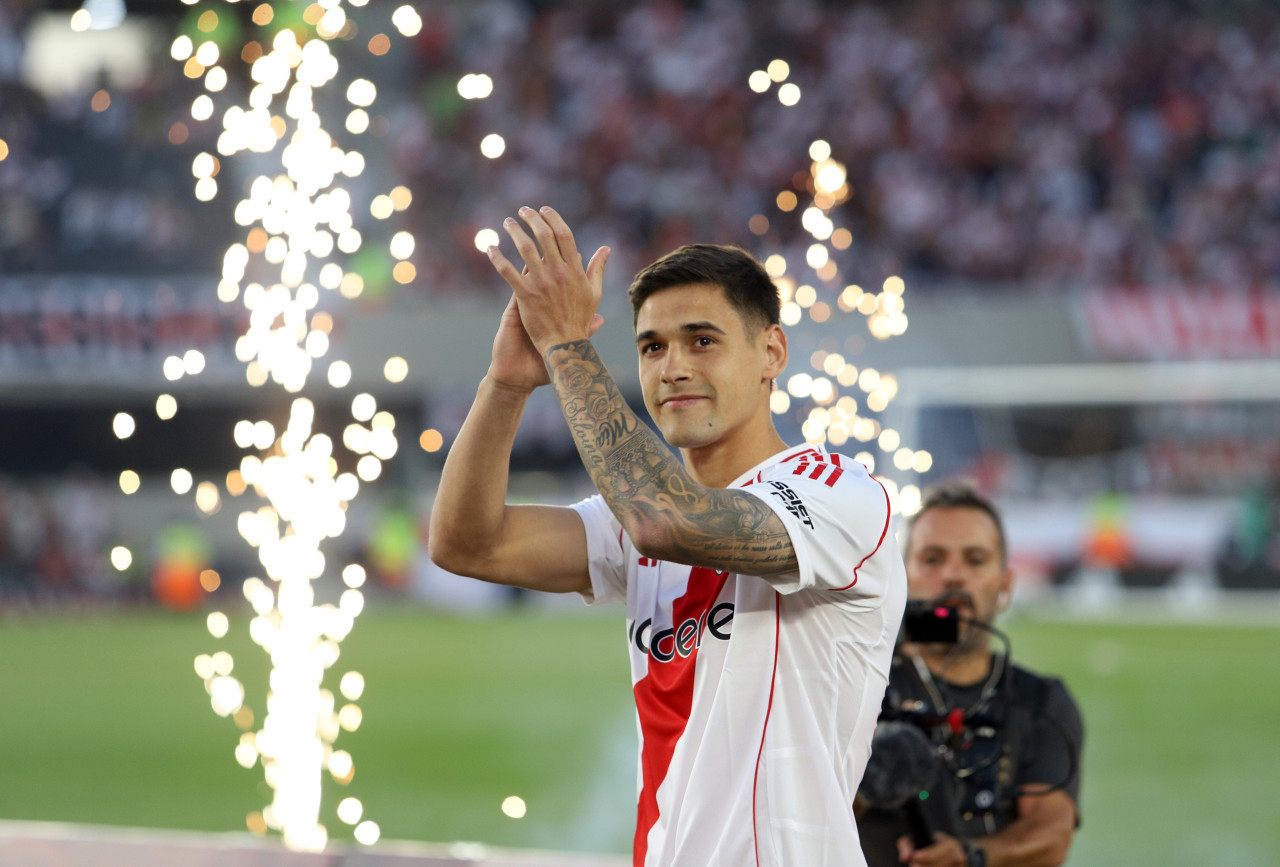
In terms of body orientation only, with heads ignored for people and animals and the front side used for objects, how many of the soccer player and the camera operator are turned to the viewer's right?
0

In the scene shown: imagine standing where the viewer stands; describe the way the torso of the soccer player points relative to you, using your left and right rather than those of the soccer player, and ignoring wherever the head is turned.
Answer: facing the viewer and to the left of the viewer

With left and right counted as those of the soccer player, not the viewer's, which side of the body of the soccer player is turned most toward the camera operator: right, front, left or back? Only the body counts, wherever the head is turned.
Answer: back

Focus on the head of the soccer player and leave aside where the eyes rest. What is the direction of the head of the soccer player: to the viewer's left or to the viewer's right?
to the viewer's left

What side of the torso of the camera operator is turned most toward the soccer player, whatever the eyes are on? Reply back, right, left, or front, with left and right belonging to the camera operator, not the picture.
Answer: front

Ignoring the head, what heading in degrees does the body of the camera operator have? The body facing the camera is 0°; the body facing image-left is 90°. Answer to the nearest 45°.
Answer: approximately 0°
